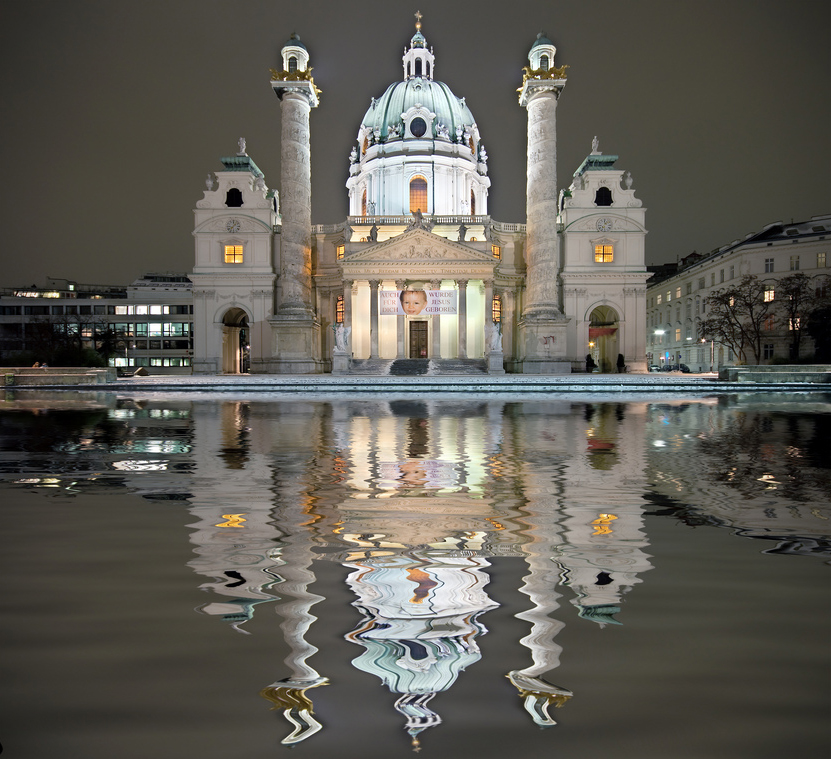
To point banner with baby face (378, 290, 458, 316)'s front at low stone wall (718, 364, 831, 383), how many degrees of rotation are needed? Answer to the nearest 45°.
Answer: approximately 45° to its left

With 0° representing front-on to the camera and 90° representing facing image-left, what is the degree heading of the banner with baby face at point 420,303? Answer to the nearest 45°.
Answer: approximately 0°

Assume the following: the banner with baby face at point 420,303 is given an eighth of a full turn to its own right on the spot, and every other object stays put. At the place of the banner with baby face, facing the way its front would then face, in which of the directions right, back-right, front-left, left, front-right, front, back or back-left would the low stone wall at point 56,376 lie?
front
